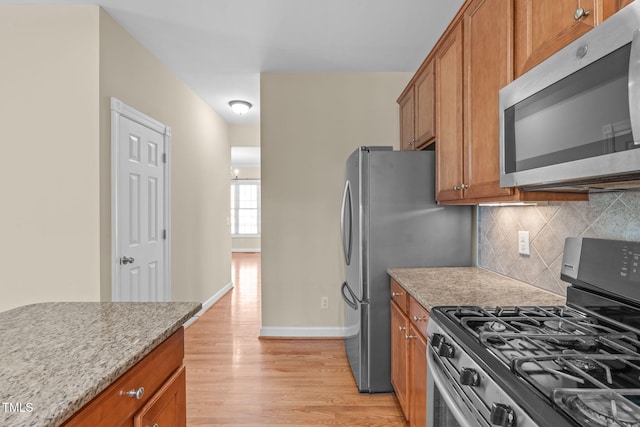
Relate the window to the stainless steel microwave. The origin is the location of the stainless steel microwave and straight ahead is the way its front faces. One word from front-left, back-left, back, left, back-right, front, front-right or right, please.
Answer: right

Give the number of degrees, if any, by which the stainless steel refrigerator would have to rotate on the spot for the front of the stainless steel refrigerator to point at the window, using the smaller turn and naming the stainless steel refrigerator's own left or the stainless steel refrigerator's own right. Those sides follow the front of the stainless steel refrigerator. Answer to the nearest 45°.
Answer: approximately 45° to the stainless steel refrigerator's own right

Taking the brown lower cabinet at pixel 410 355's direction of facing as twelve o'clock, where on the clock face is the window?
The window is roughly at 2 o'clock from the brown lower cabinet.

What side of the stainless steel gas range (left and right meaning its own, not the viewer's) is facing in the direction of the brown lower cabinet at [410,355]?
right

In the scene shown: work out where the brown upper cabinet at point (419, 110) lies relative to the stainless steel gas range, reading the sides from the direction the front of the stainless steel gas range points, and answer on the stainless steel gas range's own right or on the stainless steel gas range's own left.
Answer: on the stainless steel gas range's own right

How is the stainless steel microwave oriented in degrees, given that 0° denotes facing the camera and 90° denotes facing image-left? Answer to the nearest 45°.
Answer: approximately 45°

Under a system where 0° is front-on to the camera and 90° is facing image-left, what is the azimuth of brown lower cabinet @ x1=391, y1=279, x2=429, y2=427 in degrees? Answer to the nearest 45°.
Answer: approximately 90°

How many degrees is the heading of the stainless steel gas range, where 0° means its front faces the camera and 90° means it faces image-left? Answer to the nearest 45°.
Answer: approximately 45°

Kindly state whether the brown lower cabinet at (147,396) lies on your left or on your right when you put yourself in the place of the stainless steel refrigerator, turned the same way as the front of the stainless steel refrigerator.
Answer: on your left

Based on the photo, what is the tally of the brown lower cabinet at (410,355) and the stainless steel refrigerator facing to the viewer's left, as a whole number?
2

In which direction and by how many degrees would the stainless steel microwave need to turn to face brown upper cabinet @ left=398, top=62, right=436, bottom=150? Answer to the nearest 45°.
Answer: approximately 90° to its right

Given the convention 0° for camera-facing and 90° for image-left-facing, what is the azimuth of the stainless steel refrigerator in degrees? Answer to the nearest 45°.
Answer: approximately 90°
